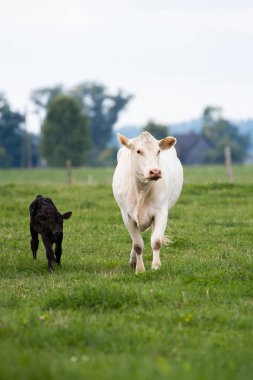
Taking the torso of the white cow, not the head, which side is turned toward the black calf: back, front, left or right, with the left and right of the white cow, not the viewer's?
right

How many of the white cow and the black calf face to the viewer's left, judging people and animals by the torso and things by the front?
0

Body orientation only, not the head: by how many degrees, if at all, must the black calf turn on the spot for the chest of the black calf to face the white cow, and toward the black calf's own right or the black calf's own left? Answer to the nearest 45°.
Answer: approximately 45° to the black calf's own left

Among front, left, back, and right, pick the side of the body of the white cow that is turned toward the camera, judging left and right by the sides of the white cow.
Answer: front

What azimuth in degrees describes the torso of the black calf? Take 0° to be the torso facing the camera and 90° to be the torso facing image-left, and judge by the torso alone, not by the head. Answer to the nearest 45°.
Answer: approximately 315°
